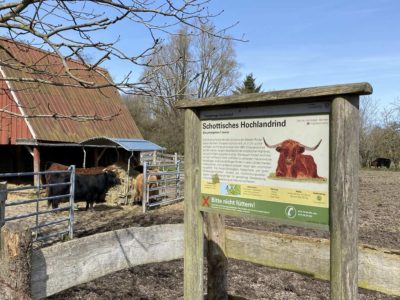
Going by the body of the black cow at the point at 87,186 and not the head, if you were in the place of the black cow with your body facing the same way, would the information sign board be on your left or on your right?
on your right

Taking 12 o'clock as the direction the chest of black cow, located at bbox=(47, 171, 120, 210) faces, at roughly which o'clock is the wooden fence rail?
The wooden fence rail is roughly at 3 o'clock from the black cow.

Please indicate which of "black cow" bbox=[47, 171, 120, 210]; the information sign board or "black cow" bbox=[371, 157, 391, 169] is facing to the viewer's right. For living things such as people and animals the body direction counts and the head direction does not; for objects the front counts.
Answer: "black cow" bbox=[47, 171, 120, 210]

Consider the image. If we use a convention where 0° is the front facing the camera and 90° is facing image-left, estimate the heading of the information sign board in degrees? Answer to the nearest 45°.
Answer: approximately 45°

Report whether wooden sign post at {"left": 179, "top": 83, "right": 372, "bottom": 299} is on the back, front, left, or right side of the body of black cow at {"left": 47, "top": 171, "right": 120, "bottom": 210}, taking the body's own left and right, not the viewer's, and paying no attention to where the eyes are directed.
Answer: right

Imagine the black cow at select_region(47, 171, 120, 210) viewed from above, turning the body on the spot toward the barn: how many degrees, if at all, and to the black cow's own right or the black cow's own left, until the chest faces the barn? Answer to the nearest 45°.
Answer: approximately 90° to the black cow's own left

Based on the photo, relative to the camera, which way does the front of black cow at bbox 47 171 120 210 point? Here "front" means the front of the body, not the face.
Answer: to the viewer's right
